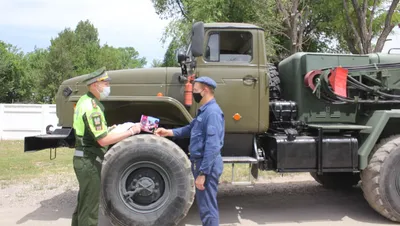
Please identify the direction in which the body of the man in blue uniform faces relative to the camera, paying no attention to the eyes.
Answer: to the viewer's left

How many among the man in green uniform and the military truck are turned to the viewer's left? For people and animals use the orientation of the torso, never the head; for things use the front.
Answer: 1

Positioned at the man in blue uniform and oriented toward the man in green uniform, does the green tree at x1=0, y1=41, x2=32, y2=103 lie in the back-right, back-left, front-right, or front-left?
front-right

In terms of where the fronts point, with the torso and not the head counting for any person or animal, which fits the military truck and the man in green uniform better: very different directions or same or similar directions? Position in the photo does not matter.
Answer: very different directions

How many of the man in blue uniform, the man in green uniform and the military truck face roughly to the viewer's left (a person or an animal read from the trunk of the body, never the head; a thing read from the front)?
2

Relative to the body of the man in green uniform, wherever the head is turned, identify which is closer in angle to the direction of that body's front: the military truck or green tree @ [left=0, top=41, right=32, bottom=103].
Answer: the military truck

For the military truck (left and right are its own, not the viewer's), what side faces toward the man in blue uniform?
left

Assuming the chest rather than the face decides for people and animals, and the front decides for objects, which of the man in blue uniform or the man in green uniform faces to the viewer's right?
the man in green uniform

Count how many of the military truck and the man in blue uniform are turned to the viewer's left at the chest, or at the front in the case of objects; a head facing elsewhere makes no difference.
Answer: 2

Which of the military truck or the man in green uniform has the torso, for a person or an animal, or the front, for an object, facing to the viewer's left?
the military truck

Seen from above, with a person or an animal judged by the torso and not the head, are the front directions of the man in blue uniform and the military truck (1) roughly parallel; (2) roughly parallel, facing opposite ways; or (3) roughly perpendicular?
roughly parallel

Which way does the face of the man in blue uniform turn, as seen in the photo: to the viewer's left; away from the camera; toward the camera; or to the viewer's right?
to the viewer's left

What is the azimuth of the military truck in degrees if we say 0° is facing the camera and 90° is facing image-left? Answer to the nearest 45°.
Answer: approximately 90°

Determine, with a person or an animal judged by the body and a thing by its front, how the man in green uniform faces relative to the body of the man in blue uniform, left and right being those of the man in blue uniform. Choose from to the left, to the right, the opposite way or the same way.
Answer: the opposite way

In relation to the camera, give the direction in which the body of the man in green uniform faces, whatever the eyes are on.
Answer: to the viewer's right
